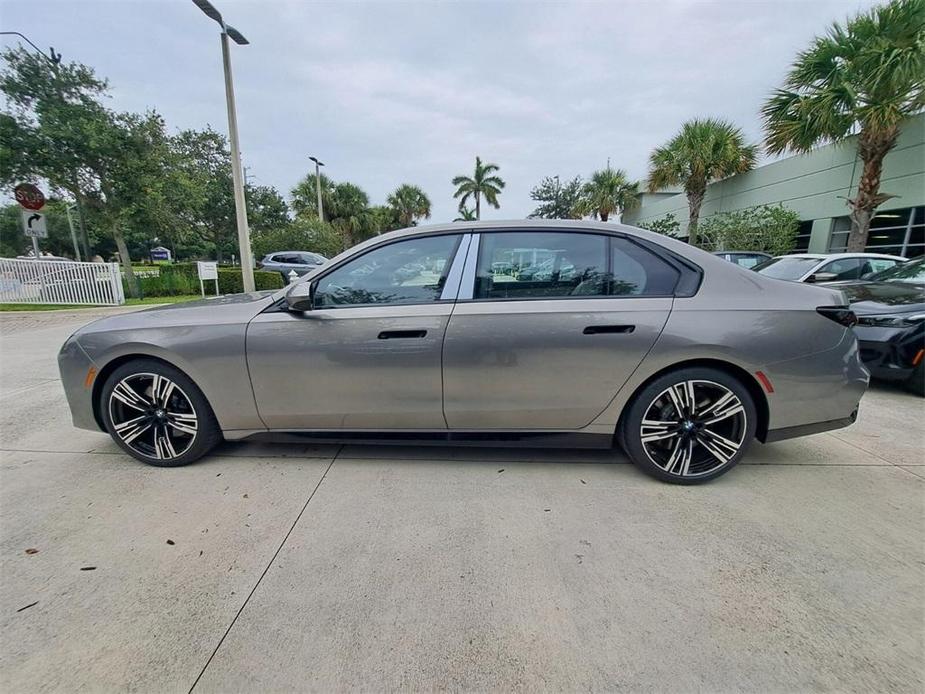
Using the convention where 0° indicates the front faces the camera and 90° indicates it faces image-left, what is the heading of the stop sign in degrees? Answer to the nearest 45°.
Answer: approximately 0°

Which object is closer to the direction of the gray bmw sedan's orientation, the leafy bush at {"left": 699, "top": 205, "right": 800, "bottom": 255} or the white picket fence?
the white picket fence

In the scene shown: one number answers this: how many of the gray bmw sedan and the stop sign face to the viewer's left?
1

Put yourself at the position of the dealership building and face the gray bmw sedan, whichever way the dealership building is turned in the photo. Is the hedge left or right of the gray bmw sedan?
right

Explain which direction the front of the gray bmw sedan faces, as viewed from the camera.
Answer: facing to the left of the viewer

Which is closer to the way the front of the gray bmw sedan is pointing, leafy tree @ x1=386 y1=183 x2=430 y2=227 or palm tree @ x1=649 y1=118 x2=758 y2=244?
the leafy tree

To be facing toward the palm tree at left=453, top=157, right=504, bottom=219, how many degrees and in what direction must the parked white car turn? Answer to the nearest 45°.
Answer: approximately 90° to its right

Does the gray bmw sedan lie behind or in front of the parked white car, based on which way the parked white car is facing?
in front

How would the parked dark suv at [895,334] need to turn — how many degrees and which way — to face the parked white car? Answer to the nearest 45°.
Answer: approximately 135° to its right

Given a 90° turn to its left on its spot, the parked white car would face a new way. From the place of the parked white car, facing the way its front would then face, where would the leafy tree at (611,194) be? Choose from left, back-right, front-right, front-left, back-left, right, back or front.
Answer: back

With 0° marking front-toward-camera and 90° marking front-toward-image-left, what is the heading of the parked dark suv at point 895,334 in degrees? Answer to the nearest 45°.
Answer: approximately 45°

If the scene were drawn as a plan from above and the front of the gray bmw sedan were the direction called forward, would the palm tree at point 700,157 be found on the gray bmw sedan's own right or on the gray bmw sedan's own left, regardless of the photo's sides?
on the gray bmw sedan's own right
